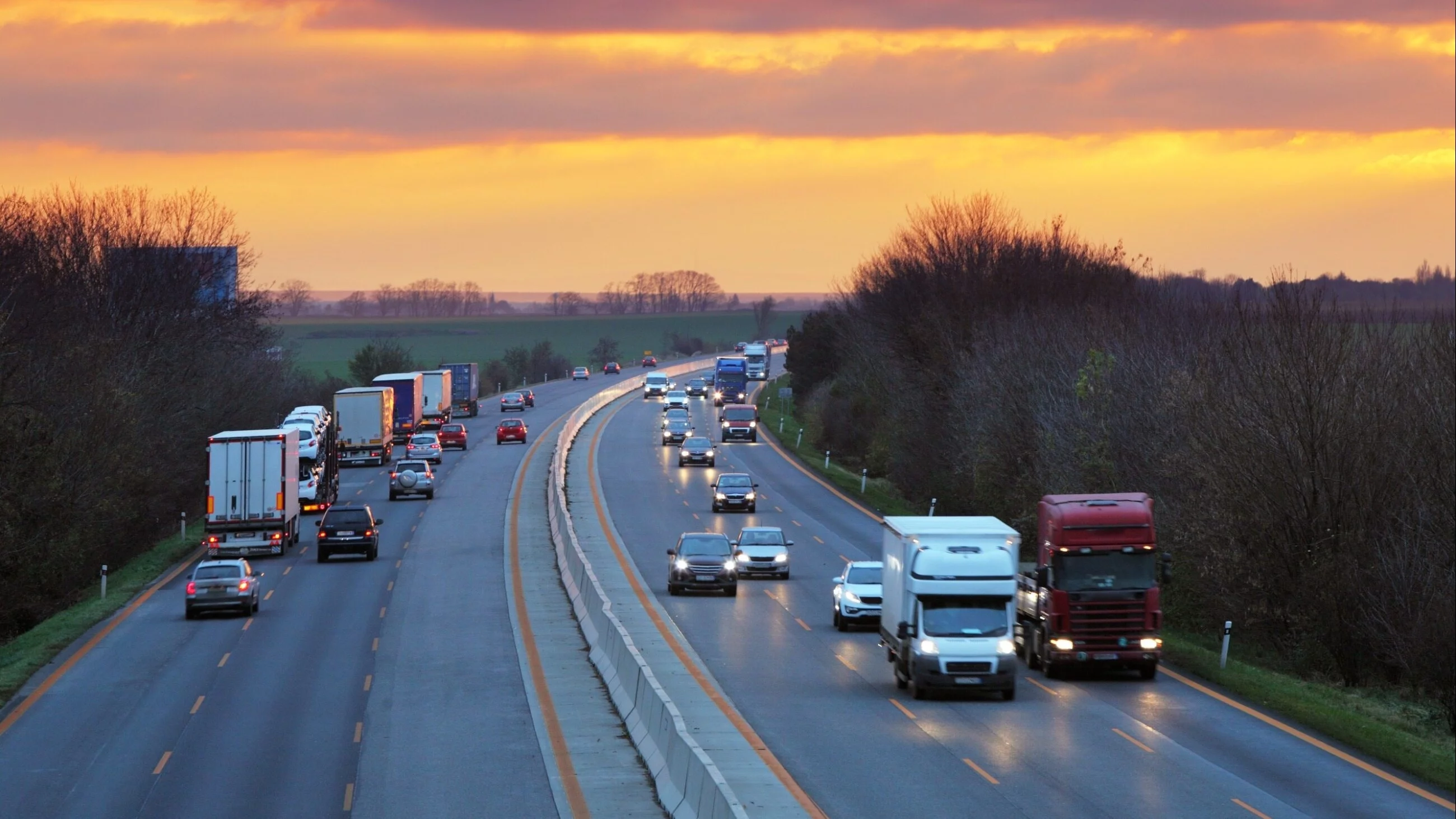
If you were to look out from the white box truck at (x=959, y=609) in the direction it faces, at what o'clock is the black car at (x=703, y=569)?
The black car is roughly at 5 o'clock from the white box truck.

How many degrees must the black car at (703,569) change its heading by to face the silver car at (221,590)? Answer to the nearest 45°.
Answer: approximately 90° to its right

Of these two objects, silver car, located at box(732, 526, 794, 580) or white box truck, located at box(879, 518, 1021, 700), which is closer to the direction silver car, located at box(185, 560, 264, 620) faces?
the silver car

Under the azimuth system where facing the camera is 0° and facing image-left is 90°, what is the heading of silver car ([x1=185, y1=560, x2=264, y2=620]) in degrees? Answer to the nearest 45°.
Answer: approximately 180°

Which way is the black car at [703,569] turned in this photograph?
toward the camera

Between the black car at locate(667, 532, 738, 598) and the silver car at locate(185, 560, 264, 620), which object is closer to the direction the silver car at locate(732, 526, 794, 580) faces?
the black car

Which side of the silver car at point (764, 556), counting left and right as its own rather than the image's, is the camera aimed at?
front

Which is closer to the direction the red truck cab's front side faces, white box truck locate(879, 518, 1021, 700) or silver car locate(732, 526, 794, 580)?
the white box truck

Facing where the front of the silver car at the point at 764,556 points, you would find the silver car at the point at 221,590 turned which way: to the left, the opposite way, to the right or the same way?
the opposite way

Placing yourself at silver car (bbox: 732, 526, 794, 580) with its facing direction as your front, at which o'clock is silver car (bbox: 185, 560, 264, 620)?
silver car (bbox: 185, 560, 264, 620) is roughly at 2 o'clock from silver car (bbox: 732, 526, 794, 580).

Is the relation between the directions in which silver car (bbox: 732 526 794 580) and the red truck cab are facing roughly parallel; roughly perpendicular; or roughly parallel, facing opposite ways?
roughly parallel

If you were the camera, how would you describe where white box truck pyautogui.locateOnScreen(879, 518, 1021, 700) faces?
facing the viewer

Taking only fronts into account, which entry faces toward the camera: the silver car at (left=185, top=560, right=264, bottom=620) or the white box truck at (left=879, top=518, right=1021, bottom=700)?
the white box truck
